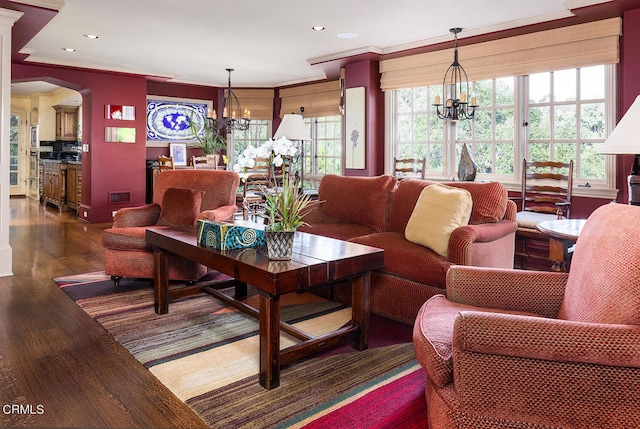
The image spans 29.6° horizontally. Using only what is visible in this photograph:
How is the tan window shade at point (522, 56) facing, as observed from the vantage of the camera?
facing the viewer and to the left of the viewer

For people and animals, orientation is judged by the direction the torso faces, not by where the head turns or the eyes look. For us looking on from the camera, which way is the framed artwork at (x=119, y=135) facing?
facing the viewer and to the right of the viewer

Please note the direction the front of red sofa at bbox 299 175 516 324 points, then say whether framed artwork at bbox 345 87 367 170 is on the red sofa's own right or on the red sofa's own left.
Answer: on the red sofa's own right

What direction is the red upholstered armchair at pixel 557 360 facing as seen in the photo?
to the viewer's left

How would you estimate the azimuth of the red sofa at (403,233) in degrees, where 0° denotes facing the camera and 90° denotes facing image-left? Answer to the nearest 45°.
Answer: approximately 45°

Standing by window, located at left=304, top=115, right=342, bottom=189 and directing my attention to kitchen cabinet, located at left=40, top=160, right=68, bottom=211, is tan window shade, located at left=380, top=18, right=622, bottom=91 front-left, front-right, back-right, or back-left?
back-left

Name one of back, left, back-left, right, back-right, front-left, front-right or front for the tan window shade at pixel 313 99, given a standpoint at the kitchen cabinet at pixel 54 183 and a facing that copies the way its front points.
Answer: left

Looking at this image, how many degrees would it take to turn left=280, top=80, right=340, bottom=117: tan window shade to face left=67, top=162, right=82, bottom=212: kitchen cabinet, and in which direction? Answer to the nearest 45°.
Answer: approximately 45° to its right

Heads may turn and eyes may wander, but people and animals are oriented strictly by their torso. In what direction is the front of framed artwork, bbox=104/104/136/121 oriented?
toward the camera
